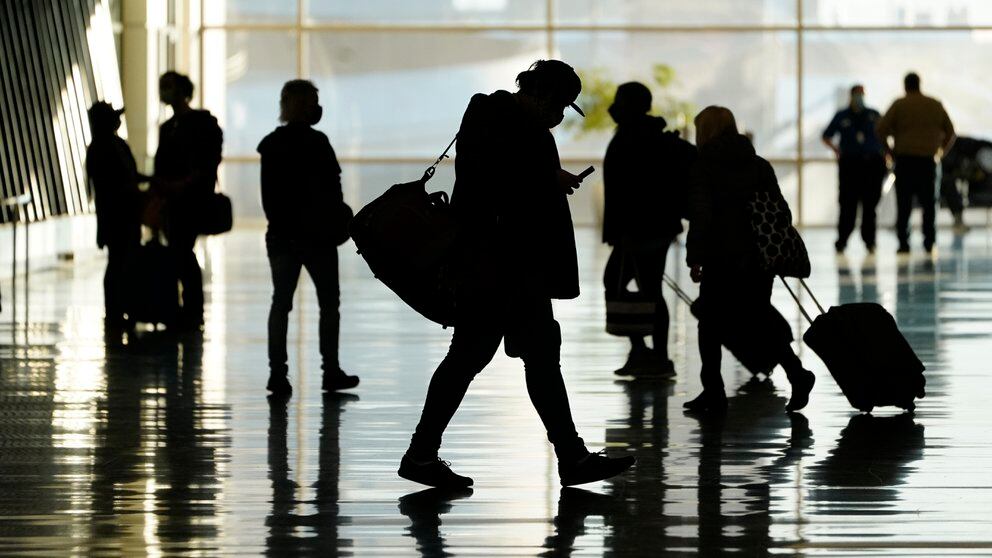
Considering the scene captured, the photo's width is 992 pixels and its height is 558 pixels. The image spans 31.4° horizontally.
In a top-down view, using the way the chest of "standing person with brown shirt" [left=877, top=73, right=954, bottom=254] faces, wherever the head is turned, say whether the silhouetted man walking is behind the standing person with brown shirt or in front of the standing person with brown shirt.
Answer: behind

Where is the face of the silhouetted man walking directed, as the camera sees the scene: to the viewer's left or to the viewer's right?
to the viewer's right

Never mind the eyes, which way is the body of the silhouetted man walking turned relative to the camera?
to the viewer's right

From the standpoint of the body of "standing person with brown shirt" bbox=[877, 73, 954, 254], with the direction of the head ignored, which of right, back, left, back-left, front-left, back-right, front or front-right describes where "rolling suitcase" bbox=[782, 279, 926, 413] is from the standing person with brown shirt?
back

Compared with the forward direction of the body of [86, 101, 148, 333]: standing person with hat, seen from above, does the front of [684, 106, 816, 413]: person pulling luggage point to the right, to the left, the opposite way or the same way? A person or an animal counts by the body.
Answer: the opposite way

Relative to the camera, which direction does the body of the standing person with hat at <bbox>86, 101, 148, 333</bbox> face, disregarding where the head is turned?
to the viewer's right

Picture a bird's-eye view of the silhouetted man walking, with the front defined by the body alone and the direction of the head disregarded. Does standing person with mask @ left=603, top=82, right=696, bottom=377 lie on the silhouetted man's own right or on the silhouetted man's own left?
on the silhouetted man's own left

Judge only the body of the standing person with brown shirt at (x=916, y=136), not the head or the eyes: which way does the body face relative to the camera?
away from the camera
